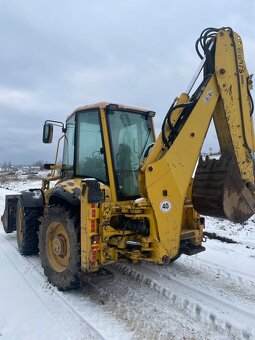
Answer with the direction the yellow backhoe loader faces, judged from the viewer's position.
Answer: facing away from the viewer and to the left of the viewer
